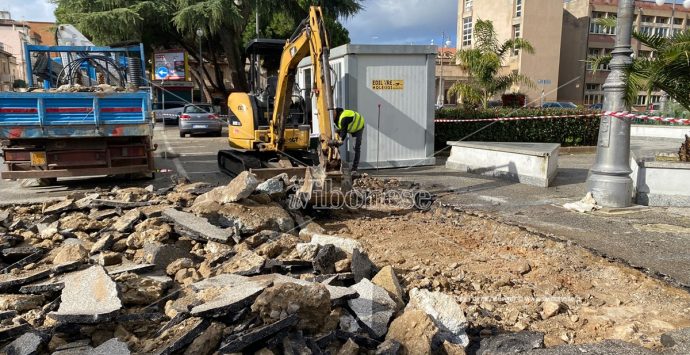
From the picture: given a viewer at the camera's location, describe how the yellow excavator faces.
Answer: facing the viewer and to the right of the viewer

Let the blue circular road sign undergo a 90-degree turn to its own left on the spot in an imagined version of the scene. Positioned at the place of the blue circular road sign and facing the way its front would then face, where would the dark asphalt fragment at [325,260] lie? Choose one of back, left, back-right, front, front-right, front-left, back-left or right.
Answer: right

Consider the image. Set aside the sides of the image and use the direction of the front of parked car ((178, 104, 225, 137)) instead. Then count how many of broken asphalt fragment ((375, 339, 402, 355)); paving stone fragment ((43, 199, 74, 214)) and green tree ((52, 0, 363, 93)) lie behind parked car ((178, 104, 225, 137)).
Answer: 2

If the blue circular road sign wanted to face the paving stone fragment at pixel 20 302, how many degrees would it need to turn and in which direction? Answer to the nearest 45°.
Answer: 0° — it already faces it

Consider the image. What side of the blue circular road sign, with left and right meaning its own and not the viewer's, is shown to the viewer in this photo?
front

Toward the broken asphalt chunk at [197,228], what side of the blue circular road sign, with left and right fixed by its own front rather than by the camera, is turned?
front

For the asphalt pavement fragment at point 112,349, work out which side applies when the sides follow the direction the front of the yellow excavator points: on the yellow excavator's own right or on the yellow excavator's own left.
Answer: on the yellow excavator's own right

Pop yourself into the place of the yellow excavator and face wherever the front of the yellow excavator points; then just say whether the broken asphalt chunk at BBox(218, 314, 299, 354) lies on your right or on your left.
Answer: on your right

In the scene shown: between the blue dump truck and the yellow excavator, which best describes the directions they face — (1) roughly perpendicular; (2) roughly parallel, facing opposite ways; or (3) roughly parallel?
roughly parallel, facing opposite ways

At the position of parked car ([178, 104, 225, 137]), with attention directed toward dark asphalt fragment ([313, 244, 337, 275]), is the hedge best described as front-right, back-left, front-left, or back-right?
front-left

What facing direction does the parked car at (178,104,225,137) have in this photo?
away from the camera

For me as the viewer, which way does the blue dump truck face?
facing away from the viewer

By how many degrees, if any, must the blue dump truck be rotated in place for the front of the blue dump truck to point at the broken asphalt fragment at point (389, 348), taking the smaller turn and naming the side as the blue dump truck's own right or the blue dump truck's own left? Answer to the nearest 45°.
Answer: approximately 180°

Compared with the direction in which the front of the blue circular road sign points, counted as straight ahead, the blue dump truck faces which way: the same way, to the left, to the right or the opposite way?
the opposite way

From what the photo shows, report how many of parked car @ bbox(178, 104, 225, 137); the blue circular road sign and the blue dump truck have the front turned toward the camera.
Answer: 1
